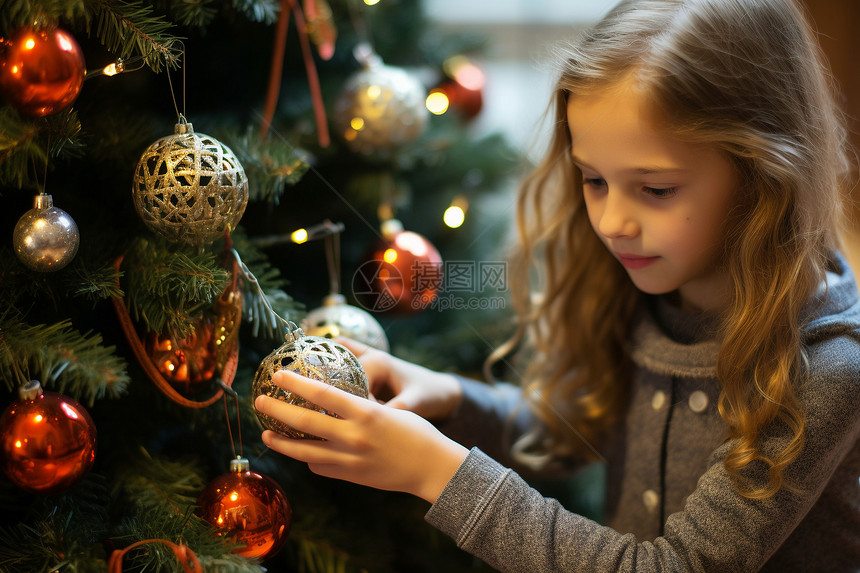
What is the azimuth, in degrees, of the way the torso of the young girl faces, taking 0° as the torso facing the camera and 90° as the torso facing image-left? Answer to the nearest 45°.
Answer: approximately 45°
